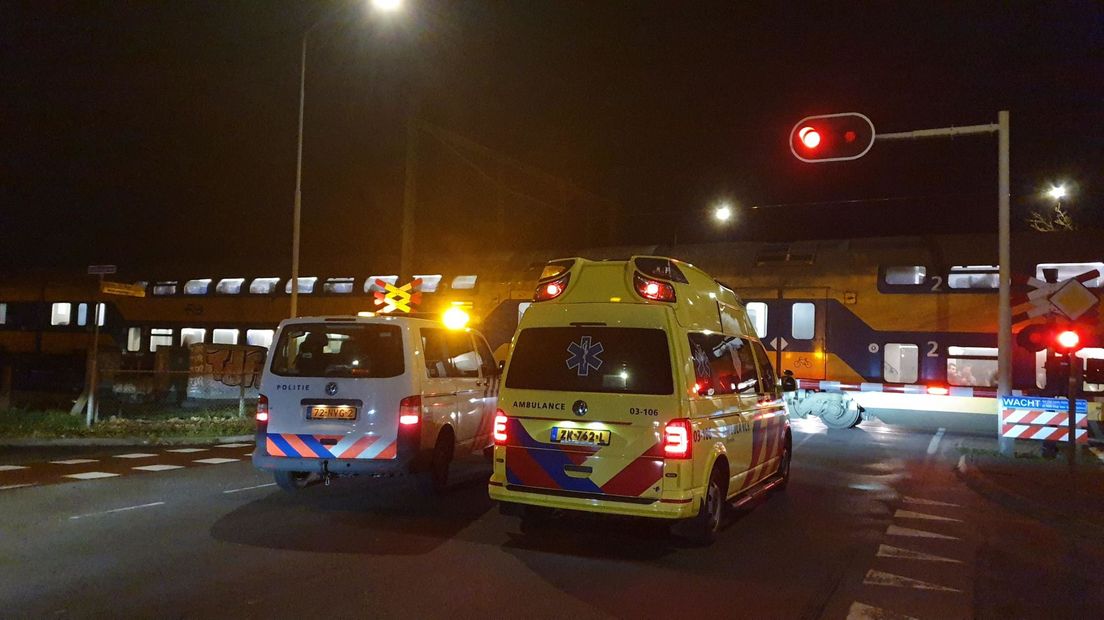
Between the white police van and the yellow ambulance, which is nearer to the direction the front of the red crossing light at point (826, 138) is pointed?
the yellow ambulance

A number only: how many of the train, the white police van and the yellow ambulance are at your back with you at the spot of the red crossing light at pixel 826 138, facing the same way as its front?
1

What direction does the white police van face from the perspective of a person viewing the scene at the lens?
facing away from the viewer and to the right of the viewer

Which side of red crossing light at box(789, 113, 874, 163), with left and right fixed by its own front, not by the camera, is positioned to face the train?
back

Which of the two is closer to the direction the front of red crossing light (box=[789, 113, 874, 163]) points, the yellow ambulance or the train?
the yellow ambulance

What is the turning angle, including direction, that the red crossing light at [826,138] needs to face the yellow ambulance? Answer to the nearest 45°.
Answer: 0° — it already faces it

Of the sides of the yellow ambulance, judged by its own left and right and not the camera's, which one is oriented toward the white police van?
left

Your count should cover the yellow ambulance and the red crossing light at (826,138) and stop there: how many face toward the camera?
1

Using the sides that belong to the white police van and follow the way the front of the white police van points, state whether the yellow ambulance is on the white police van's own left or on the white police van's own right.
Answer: on the white police van's own right

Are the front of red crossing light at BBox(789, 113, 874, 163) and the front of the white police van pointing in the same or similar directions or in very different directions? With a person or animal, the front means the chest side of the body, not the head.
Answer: very different directions

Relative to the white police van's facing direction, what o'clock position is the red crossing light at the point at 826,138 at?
The red crossing light is roughly at 1 o'clock from the white police van.

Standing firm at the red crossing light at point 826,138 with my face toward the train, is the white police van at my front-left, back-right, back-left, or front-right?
back-left

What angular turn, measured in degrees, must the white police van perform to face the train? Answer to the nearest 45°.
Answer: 0° — it already faces it
